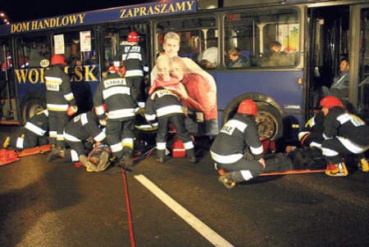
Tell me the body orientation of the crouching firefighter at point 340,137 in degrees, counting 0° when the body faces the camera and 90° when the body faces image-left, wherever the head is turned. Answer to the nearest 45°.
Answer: approximately 90°

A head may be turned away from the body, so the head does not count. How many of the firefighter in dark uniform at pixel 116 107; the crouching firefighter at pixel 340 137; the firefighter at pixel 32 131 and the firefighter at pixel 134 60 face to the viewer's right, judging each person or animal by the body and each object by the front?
1

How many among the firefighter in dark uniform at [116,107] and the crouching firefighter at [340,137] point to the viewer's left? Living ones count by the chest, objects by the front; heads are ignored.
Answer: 1

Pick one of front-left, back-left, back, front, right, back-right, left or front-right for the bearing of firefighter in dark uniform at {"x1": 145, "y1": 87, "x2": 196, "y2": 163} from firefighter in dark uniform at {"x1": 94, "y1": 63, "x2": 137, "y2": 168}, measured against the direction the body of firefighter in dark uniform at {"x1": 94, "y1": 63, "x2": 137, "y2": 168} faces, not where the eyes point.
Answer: right

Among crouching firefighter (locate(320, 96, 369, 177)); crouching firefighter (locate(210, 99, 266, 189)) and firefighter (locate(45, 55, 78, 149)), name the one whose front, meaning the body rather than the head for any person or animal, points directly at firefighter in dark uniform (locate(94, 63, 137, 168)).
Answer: crouching firefighter (locate(320, 96, 369, 177))

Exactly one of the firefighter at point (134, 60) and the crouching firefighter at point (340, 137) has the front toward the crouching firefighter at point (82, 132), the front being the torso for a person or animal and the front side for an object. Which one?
the crouching firefighter at point (340, 137)

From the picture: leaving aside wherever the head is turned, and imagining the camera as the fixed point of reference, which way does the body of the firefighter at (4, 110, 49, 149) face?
to the viewer's right

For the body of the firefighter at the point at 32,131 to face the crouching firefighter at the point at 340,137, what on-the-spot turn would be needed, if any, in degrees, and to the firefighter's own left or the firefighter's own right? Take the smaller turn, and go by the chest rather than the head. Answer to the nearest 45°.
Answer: approximately 45° to the firefighter's own right

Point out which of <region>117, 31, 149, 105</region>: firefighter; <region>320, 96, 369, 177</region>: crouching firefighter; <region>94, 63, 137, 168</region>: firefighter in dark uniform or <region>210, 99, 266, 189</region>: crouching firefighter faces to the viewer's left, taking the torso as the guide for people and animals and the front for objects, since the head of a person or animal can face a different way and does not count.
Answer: <region>320, 96, 369, 177</region>: crouching firefighter

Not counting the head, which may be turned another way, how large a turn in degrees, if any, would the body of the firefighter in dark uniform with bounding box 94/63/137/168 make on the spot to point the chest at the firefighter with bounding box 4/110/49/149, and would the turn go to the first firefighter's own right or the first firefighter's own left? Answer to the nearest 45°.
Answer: approximately 45° to the first firefighter's own left

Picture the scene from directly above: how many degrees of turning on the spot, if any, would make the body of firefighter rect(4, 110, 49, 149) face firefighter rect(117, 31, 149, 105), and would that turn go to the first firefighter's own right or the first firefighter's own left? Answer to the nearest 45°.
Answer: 0° — they already face them

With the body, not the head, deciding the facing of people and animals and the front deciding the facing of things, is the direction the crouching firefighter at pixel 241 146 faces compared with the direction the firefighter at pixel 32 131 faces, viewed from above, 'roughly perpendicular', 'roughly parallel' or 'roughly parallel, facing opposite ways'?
roughly parallel

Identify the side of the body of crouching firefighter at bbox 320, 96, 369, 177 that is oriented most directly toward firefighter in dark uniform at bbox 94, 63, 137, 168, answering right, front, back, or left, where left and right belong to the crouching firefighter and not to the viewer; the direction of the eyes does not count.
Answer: front

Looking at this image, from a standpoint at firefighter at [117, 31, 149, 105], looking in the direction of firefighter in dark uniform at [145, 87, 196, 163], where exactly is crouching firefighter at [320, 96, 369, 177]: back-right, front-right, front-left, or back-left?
front-left
